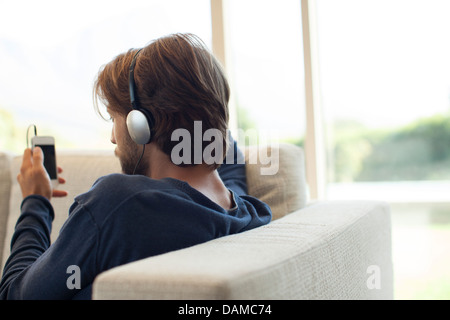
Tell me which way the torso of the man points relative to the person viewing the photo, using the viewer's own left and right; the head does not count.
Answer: facing away from the viewer and to the left of the viewer

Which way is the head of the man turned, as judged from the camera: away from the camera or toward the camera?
away from the camera

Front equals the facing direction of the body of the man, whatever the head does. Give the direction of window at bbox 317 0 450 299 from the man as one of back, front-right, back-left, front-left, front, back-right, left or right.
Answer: right
